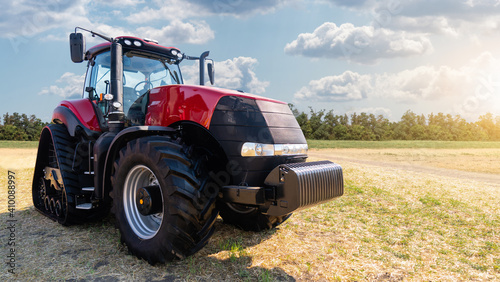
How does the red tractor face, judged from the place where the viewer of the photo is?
facing the viewer and to the right of the viewer
